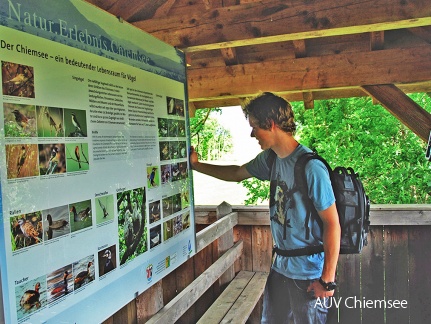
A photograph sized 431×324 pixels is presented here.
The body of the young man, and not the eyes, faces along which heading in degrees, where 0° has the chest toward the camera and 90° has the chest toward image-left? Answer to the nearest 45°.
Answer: approximately 45°

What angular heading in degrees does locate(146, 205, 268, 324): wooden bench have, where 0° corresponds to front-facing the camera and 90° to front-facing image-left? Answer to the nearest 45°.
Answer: approximately 270°

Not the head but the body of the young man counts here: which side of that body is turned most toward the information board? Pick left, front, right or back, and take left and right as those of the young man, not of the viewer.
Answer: front

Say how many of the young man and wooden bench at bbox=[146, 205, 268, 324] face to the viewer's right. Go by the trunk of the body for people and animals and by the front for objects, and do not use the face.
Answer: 1

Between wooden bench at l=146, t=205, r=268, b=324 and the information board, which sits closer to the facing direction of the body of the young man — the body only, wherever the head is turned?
the information board

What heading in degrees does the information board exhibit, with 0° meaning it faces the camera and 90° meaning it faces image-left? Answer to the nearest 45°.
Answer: approximately 315°

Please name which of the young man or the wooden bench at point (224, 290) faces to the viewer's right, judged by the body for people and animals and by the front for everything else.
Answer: the wooden bench
